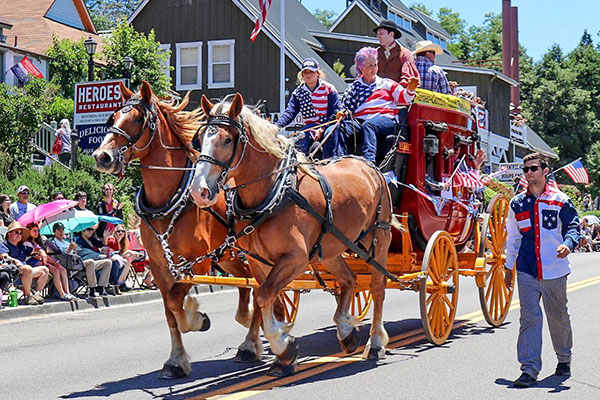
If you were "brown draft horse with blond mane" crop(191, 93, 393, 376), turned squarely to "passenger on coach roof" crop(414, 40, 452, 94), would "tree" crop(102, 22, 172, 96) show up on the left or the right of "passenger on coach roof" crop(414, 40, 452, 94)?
left

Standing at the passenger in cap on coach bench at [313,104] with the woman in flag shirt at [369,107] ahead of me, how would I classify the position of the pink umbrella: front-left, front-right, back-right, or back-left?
back-left

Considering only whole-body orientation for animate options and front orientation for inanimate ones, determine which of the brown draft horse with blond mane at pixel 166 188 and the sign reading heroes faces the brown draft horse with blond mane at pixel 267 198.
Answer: the sign reading heroes

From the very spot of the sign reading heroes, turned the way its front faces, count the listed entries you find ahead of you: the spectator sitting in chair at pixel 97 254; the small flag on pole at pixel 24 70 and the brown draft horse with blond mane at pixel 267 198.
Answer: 2

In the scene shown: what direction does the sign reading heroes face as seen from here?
toward the camera

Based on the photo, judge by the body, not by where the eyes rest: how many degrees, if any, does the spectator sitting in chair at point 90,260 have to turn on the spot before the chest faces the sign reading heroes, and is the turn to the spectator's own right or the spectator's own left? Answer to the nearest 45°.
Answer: approximately 135° to the spectator's own left

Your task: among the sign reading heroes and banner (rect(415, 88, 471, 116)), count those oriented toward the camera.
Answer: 2

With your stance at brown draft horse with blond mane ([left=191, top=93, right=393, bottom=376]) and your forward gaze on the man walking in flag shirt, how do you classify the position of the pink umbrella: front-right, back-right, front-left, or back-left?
back-left

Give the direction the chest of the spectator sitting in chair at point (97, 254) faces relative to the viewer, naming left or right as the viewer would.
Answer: facing the viewer and to the right of the viewer

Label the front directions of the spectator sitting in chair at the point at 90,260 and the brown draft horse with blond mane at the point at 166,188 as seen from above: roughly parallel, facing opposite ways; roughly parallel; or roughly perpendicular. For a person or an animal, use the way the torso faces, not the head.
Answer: roughly perpendicular

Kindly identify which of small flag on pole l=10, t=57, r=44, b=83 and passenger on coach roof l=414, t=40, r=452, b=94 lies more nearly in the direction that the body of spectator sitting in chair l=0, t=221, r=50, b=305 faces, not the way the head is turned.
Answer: the passenger on coach roof

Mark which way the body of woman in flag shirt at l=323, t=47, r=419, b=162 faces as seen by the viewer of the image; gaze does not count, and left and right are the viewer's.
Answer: facing the viewer and to the left of the viewer

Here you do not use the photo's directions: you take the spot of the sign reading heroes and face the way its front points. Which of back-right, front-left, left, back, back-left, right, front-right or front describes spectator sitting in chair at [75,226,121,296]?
front

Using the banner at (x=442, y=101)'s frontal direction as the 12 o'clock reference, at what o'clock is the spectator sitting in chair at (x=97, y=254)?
The spectator sitting in chair is roughly at 4 o'clock from the banner.
